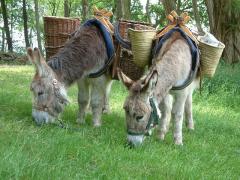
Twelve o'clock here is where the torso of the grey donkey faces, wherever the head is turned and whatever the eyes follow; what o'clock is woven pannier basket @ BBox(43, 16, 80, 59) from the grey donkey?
The woven pannier basket is roughly at 3 o'clock from the grey donkey.

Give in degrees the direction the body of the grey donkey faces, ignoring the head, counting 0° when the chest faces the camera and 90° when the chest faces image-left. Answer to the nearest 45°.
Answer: approximately 45°

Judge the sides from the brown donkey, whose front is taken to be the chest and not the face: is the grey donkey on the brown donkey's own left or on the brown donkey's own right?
on the brown donkey's own left

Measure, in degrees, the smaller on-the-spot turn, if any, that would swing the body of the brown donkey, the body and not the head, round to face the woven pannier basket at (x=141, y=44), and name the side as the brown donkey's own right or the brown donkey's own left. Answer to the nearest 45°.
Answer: approximately 135° to the brown donkey's own left

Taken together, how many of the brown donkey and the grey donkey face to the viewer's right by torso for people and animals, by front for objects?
0

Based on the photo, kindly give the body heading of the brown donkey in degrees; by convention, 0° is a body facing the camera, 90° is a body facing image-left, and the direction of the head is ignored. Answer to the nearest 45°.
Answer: approximately 45°

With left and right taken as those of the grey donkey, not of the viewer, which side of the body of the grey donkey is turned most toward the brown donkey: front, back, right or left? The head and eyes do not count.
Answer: right
